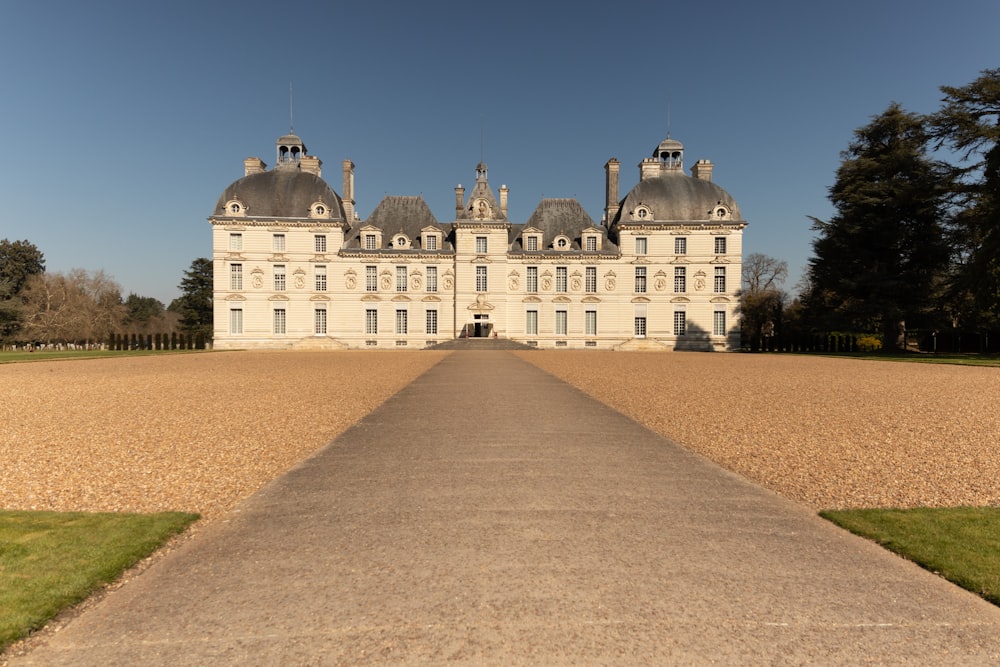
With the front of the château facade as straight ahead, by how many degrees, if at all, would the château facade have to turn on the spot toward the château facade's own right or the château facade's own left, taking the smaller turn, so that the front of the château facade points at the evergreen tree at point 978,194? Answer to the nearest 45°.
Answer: approximately 45° to the château facade's own left

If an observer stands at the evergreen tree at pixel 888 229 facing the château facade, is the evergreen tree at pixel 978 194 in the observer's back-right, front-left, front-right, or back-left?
back-left

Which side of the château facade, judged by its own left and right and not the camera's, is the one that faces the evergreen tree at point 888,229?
left

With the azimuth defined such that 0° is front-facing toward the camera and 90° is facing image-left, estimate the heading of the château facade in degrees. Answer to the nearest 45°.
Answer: approximately 0°
